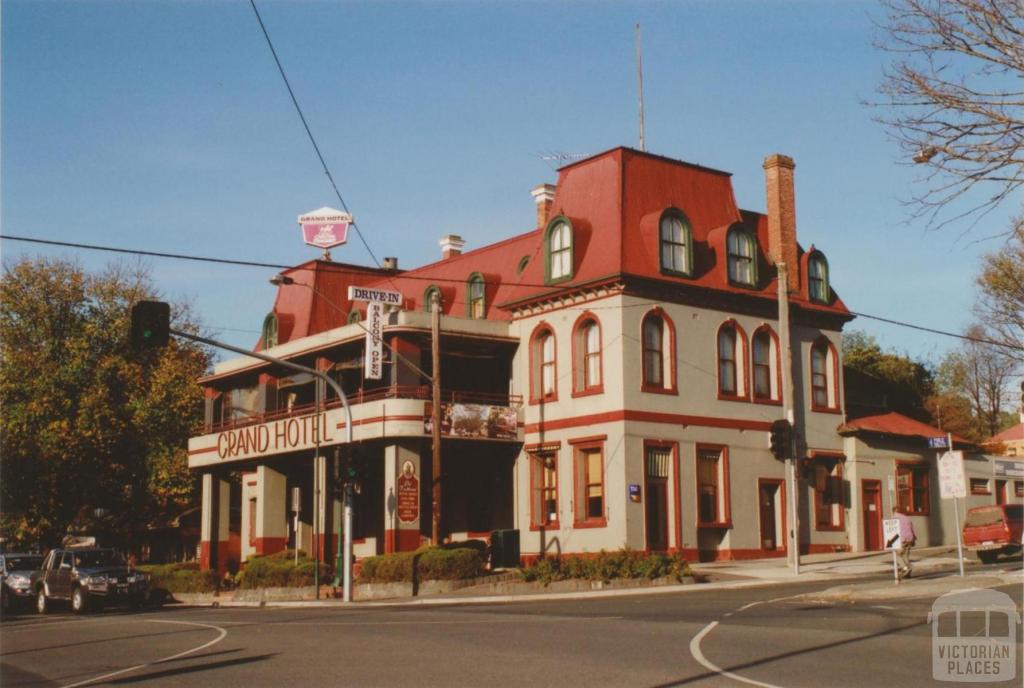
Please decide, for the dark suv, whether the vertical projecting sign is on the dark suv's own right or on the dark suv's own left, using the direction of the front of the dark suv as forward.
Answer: on the dark suv's own left

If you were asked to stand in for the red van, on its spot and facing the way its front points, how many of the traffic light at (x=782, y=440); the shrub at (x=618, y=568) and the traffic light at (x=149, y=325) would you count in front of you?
0

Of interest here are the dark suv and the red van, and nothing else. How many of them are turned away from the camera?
1

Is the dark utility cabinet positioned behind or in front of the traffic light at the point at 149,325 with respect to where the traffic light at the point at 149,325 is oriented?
behind

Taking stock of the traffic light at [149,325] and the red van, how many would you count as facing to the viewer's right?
0

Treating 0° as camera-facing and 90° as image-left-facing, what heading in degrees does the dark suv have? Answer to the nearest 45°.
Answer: approximately 315°

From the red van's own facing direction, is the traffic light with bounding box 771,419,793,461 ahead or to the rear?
to the rear
